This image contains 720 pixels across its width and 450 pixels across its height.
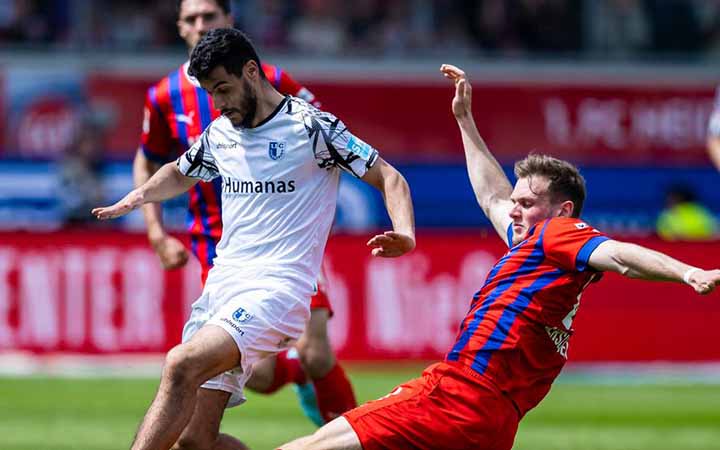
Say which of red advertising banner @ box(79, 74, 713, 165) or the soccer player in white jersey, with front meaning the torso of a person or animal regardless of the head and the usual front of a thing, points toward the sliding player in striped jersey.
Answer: the red advertising banner

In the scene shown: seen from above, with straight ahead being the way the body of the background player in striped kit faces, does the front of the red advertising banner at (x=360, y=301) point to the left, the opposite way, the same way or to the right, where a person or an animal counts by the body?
the same way

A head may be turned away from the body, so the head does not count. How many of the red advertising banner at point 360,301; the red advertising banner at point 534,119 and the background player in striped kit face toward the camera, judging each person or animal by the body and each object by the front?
3

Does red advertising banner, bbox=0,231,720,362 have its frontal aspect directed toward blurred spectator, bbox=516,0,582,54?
no

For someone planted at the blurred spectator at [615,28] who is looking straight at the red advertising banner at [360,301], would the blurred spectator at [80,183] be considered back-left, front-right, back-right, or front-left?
front-right

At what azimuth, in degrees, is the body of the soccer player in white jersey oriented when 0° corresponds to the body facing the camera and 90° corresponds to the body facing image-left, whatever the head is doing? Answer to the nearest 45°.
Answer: approximately 45°

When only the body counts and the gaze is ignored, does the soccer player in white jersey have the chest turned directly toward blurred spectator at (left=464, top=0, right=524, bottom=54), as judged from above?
no

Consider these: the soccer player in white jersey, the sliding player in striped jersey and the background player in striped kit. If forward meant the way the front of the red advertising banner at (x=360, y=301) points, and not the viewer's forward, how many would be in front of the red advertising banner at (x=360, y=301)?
3

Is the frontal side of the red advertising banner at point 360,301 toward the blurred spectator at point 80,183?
no

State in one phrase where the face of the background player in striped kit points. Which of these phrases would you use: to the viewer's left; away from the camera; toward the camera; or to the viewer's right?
toward the camera

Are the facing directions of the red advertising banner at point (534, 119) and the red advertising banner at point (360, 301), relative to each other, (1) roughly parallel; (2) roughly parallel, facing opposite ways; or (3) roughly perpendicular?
roughly parallel

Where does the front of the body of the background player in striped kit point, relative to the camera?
toward the camera

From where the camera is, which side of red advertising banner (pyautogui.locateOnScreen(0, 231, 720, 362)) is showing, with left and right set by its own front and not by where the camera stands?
front

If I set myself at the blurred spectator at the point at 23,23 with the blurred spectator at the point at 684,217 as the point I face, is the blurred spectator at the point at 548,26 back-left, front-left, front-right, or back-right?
front-left

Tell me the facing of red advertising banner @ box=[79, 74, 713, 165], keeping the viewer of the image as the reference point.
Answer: facing the viewer

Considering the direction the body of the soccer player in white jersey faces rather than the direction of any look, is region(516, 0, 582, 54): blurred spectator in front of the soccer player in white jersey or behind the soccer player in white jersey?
behind

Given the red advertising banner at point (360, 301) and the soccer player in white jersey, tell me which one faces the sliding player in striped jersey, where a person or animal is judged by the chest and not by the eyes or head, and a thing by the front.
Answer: the red advertising banner

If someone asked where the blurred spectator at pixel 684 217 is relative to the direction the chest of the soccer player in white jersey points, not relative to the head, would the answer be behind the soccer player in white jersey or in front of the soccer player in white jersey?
behind

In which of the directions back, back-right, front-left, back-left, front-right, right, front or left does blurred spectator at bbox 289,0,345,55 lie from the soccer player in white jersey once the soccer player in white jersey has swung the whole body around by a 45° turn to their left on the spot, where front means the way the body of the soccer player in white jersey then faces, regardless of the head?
back
